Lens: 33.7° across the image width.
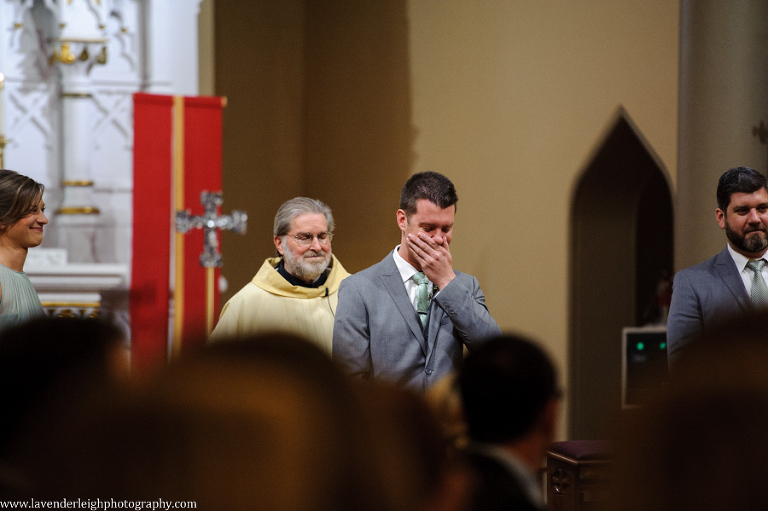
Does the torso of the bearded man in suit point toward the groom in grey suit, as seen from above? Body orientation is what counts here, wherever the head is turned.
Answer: no

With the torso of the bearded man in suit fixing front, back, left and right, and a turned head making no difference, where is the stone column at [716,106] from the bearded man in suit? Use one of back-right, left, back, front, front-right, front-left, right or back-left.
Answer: back-left

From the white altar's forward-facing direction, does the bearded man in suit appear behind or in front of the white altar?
in front

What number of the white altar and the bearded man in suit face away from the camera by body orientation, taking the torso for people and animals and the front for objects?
0

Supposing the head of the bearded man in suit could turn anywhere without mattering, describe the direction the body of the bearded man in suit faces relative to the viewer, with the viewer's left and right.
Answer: facing the viewer and to the right of the viewer

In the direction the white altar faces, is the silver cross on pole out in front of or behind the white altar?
in front

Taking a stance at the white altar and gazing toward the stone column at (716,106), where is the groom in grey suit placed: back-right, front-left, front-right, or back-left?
front-right

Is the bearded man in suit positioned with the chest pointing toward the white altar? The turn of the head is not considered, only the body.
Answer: no

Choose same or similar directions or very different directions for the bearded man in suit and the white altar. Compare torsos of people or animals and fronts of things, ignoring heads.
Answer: same or similar directions

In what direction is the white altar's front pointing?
toward the camera

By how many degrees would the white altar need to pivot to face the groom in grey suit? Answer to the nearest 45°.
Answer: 0° — it already faces them

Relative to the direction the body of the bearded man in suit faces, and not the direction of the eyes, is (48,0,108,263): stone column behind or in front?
behind
